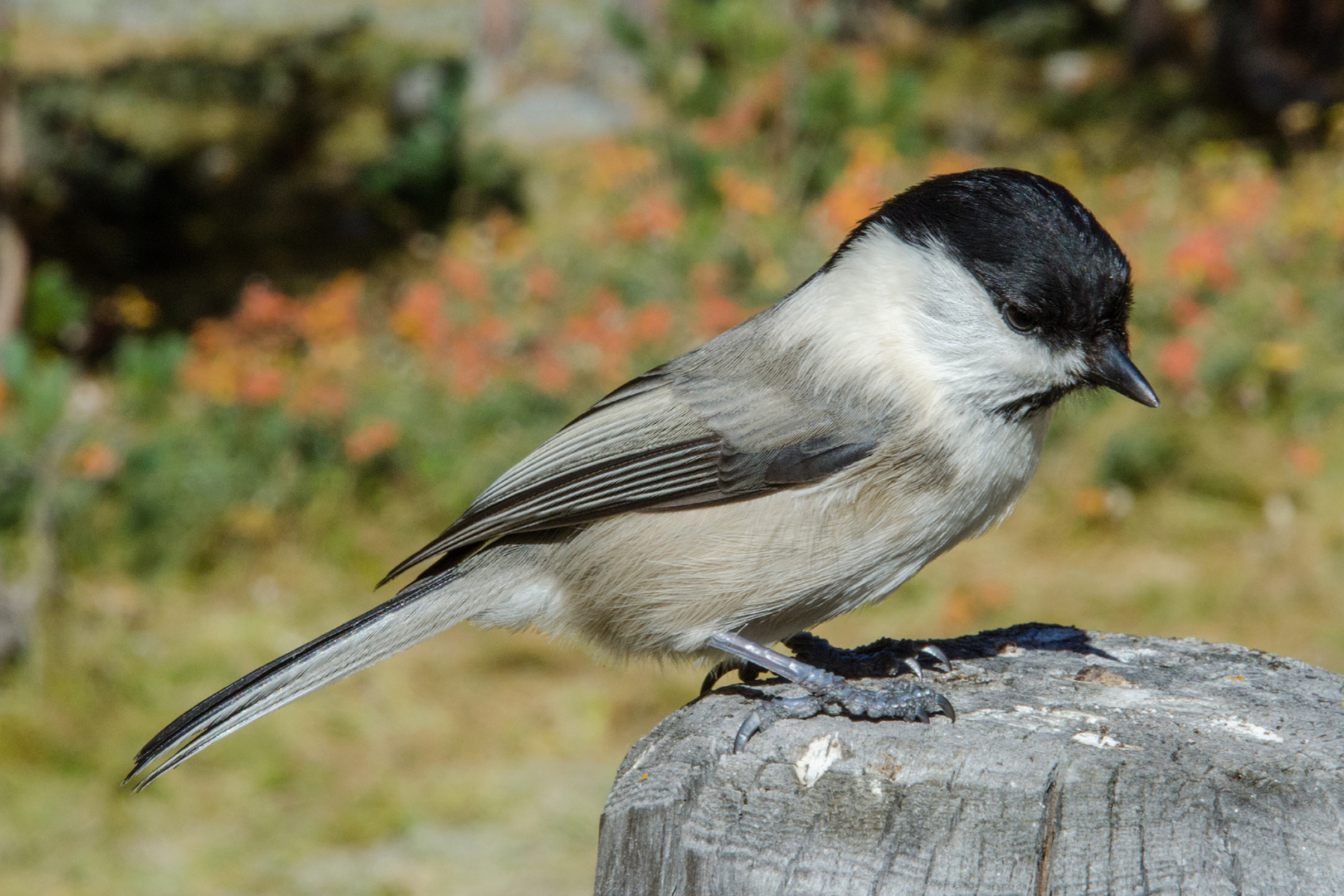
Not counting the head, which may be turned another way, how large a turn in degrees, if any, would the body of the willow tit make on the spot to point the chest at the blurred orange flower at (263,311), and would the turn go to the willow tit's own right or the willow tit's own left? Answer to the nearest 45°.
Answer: approximately 135° to the willow tit's own left

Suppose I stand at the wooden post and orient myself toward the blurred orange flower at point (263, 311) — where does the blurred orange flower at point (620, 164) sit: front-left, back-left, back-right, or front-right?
front-right

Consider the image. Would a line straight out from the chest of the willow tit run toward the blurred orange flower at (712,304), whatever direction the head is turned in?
no

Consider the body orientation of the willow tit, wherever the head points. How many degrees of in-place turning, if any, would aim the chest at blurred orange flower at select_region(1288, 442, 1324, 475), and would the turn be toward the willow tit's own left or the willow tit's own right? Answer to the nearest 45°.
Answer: approximately 45° to the willow tit's own left

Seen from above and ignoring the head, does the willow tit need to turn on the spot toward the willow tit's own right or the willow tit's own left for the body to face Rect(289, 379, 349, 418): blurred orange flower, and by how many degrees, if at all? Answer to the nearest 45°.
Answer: approximately 135° to the willow tit's own left

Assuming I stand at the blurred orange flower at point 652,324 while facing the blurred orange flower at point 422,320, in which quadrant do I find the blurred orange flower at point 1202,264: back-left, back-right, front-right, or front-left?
back-right

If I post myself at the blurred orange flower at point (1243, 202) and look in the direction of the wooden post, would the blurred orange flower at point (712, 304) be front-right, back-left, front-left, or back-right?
front-right

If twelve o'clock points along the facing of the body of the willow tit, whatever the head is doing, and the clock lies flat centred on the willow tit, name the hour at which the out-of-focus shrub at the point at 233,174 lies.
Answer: The out-of-focus shrub is roughly at 8 o'clock from the willow tit.

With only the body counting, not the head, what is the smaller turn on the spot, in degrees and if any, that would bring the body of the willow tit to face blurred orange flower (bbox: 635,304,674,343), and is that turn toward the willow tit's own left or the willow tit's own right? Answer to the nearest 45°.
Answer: approximately 90° to the willow tit's own left

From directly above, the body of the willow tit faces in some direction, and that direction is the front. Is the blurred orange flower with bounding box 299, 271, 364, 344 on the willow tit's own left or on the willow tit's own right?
on the willow tit's own left

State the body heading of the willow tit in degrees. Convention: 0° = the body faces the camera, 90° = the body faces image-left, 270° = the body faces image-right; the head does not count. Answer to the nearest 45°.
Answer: approximately 270°

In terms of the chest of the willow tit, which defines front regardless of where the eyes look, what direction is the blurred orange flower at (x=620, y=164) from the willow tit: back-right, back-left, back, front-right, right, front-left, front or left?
left

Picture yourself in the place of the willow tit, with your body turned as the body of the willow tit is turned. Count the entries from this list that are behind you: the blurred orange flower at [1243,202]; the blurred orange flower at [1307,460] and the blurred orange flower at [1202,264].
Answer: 0

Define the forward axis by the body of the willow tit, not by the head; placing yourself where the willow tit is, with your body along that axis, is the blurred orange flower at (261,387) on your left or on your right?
on your left
